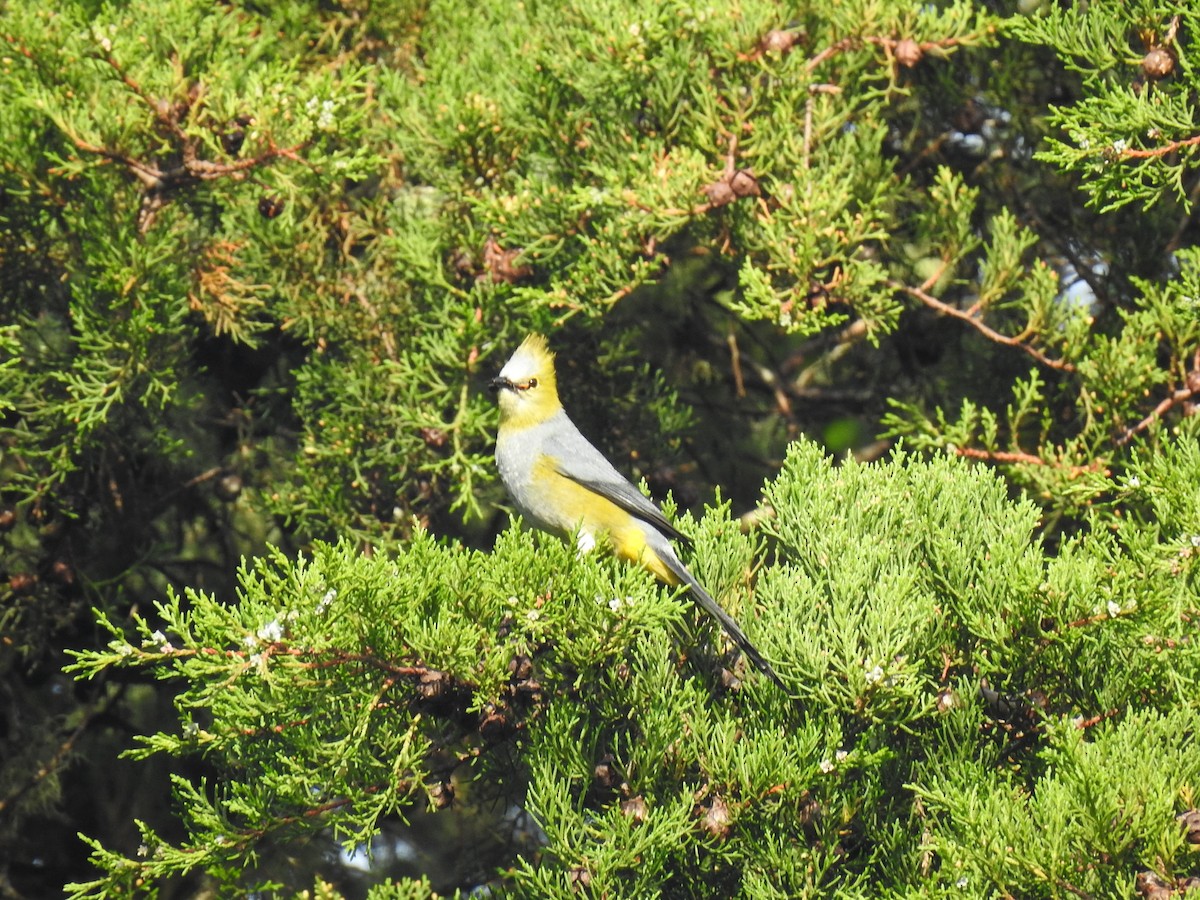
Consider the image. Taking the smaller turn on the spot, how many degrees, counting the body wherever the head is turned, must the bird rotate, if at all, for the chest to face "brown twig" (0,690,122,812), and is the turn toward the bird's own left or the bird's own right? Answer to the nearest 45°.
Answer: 0° — it already faces it

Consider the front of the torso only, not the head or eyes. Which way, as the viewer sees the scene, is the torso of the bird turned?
to the viewer's left

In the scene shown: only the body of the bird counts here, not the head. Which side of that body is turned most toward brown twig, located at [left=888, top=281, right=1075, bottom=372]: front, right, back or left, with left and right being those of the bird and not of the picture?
back
